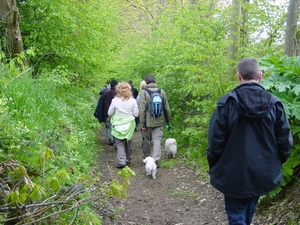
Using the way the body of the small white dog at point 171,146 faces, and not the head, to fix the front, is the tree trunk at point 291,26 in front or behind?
in front

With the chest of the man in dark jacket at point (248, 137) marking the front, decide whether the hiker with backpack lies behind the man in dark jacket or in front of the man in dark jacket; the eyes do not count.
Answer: in front

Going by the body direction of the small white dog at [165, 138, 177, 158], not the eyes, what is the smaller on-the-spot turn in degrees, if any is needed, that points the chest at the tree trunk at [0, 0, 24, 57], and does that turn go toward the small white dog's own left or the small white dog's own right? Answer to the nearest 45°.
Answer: approximately 90° to the small white dog's own left

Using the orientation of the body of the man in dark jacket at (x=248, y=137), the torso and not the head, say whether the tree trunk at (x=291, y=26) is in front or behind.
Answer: in front

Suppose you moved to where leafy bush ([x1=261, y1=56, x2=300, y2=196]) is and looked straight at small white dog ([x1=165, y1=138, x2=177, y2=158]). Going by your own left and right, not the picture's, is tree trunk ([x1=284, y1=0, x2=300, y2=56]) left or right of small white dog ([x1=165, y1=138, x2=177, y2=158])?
right

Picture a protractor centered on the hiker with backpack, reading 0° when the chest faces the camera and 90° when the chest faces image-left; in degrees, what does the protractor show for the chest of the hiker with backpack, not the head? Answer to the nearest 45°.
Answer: approximately 180°

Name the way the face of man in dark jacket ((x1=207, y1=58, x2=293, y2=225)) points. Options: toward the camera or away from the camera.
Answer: away from the camera

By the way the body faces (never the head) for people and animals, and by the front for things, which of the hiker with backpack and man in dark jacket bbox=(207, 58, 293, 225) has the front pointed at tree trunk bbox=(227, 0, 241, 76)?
the man in dark jacket

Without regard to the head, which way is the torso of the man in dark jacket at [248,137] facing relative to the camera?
away from the camera

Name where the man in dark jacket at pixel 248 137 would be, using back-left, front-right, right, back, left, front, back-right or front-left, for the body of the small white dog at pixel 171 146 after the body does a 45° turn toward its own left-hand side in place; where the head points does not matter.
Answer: back-left

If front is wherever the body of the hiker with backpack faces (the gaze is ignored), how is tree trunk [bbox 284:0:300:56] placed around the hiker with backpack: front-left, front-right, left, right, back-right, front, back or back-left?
front-right

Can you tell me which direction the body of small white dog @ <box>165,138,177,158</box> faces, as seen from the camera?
away from the camera

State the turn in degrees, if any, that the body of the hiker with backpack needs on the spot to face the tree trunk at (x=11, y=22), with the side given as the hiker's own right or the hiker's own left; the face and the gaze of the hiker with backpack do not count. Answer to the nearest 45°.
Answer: approximately 90° to the hiker's own left

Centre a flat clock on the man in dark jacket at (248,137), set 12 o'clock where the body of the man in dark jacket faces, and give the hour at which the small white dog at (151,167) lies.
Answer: The small white dog is roughly at 11 o'clock from the man in dark jacket.
